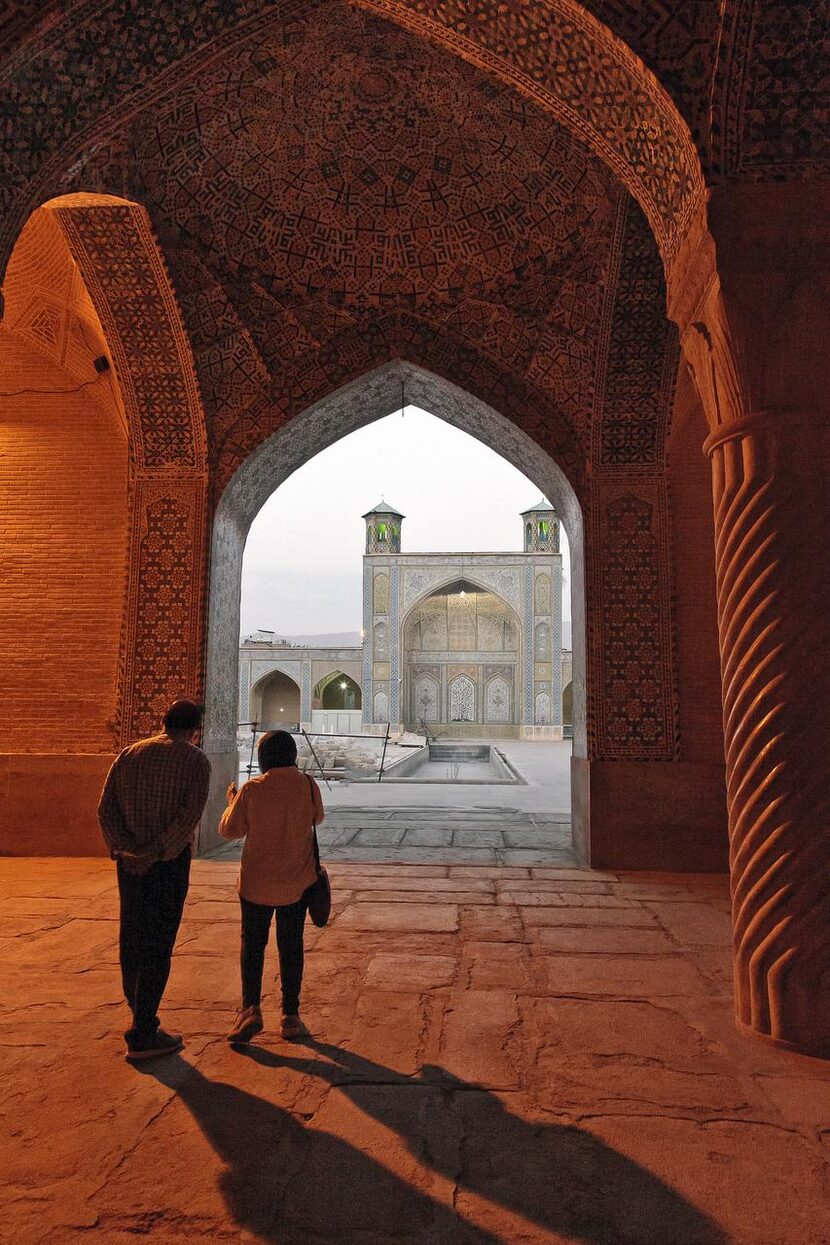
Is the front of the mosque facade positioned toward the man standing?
yes

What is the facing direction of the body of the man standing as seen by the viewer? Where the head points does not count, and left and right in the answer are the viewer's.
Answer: facing away from the viewer and to the right of the viewer

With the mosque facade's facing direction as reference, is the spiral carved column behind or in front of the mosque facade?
in front

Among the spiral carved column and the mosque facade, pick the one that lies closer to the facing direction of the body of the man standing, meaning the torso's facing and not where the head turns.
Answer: the mosque facade

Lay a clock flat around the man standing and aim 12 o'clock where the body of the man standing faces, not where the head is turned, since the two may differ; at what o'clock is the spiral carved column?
The spiral carved column is roughly at 2 o'clock from the man standing.

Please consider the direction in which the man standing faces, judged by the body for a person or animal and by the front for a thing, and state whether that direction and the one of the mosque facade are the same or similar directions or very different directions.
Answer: very different directions

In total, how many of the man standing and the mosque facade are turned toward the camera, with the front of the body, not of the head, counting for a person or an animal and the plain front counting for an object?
1

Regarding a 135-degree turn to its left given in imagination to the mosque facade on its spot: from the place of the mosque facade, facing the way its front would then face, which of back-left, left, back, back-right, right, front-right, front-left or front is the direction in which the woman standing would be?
back-right
